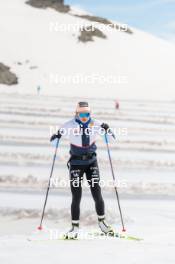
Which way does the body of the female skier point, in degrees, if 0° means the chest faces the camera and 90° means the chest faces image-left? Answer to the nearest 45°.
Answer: approximately 0°
